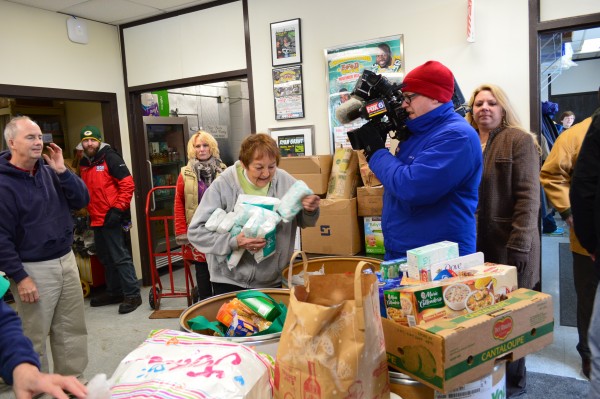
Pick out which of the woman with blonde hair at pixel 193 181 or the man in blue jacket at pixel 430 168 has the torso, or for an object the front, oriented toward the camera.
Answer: the woman with blonde hair

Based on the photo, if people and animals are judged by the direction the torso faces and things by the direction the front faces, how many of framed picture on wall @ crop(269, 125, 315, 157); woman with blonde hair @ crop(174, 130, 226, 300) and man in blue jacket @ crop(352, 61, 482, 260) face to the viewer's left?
1

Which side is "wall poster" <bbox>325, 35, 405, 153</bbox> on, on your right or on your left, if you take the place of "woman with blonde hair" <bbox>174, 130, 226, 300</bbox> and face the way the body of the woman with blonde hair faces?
on your left

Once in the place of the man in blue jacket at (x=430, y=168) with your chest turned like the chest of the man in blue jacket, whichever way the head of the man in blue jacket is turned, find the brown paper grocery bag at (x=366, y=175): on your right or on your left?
on your right

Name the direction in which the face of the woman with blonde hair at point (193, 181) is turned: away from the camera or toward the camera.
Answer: toward the camera

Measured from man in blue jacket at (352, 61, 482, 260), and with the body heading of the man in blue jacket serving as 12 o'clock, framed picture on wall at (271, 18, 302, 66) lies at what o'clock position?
The framed picture on wall is roughly at 2 o'clock from the man in blue jacket.

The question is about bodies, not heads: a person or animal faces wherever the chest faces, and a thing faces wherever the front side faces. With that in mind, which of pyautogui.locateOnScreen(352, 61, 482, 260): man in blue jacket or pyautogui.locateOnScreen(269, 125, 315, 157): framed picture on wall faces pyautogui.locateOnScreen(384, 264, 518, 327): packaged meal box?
the framed picture on wall

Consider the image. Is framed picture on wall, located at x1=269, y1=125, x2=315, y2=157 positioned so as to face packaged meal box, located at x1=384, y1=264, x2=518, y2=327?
yes

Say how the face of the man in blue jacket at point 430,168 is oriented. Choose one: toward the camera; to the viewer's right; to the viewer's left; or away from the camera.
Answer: to the viewer's left

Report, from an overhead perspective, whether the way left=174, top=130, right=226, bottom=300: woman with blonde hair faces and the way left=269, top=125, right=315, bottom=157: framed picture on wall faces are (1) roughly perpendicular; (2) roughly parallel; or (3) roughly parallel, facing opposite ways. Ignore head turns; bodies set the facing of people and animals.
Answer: roughly parallel

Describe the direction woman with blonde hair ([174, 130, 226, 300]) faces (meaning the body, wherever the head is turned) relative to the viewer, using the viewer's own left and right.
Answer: facing the viewer

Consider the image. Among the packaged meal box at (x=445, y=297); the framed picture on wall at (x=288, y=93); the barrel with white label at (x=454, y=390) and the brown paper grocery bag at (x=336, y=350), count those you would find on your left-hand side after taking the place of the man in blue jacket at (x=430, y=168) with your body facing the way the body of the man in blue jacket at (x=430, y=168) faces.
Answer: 3
